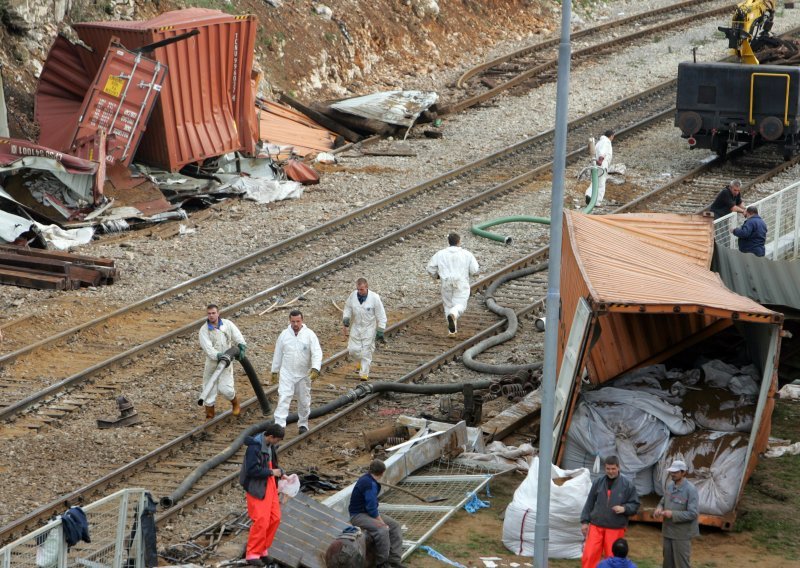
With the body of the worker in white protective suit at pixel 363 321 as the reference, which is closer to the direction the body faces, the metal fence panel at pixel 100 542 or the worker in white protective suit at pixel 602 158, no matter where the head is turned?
the metal fence panel

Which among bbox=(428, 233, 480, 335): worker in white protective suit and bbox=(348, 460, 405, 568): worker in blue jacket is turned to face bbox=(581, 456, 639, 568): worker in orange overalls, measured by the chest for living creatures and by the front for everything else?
the worker in blue jacket

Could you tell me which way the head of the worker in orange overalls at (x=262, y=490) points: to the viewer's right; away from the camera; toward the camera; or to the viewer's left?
to the viewer's right

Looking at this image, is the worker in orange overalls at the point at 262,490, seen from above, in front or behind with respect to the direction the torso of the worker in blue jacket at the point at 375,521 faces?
behind

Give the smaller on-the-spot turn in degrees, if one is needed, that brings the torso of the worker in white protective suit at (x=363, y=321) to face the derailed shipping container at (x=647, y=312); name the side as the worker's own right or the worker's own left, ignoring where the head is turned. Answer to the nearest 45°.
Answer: approximately 45° to the worker's own left

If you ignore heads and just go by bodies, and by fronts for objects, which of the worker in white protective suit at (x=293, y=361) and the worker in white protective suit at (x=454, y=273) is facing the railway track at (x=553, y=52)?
the worker in white protective suit at (x=454, y=273)

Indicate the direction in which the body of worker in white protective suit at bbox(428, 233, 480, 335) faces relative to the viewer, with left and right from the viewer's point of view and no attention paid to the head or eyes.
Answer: facing away from the viewer

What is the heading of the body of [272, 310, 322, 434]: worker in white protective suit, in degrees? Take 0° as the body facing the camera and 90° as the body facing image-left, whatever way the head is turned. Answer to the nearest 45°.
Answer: approximately 0°

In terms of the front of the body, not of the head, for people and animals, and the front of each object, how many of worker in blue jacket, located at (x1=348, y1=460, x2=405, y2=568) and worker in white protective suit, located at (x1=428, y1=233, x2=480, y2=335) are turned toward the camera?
0

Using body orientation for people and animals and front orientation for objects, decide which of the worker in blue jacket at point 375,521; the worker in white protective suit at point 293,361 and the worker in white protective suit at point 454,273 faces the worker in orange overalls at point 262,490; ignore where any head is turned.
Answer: the worker in white protective suit at point 293,361

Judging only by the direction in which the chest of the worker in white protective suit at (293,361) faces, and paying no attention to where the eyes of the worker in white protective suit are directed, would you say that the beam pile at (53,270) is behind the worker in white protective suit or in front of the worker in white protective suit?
behind

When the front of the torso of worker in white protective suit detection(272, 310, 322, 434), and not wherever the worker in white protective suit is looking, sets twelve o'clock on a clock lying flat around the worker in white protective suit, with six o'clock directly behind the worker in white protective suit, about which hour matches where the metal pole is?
The metal pole is roughly at 11 o'clock from the worker in white protective suit.

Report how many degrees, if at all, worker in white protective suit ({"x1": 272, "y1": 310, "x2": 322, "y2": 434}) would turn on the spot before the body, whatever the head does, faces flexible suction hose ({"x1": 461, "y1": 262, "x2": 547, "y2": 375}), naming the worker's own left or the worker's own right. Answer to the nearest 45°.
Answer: approximately 135° to the worker's own left

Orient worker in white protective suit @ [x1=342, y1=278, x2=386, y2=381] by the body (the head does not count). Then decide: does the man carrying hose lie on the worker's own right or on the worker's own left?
on the worker's own right

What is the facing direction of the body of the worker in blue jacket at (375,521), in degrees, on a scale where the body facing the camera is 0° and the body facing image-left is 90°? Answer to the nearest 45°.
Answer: approximately 270°

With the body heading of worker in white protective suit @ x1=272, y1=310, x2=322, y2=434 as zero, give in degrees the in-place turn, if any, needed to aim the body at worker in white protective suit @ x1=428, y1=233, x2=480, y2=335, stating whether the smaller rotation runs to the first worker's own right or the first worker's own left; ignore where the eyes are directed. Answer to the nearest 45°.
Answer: approximately 135° to the first worker's own left
